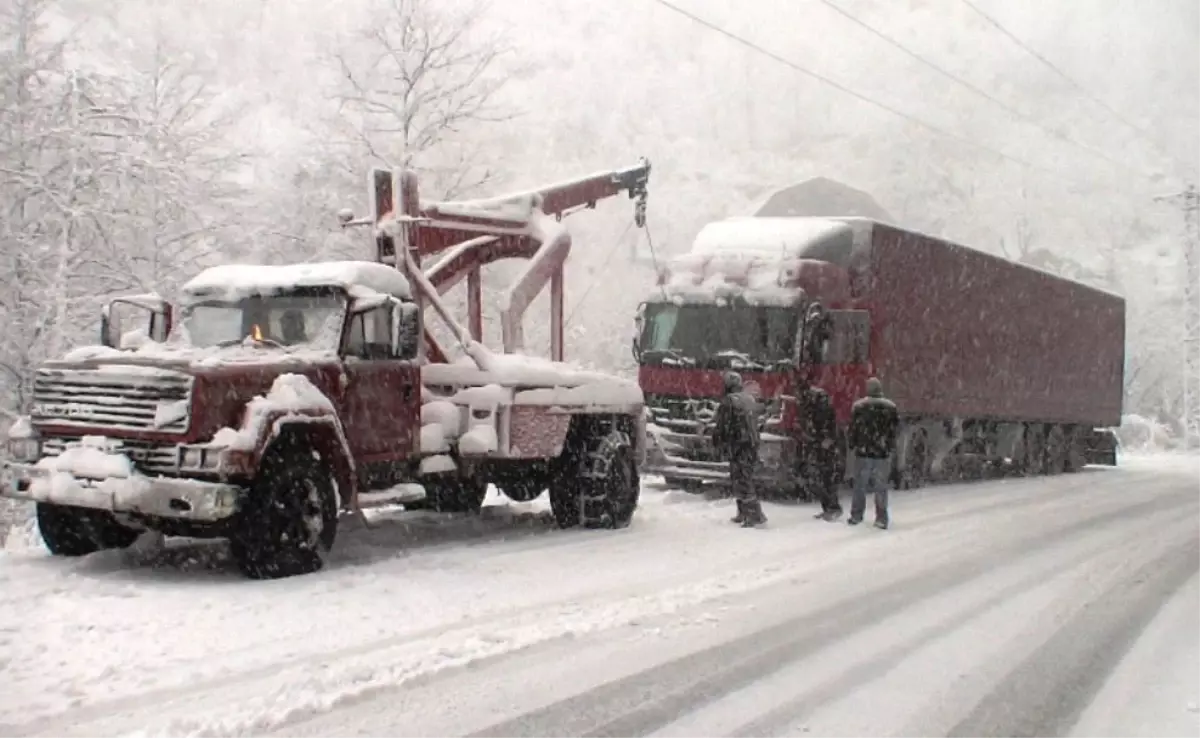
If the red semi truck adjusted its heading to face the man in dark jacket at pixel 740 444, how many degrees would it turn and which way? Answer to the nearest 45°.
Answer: approximately 45° to its left

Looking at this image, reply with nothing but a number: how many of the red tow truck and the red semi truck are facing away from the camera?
0

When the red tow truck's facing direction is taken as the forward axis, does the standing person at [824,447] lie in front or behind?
behind

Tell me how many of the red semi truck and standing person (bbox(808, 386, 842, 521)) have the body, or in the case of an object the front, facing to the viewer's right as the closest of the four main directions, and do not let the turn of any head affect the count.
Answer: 0
